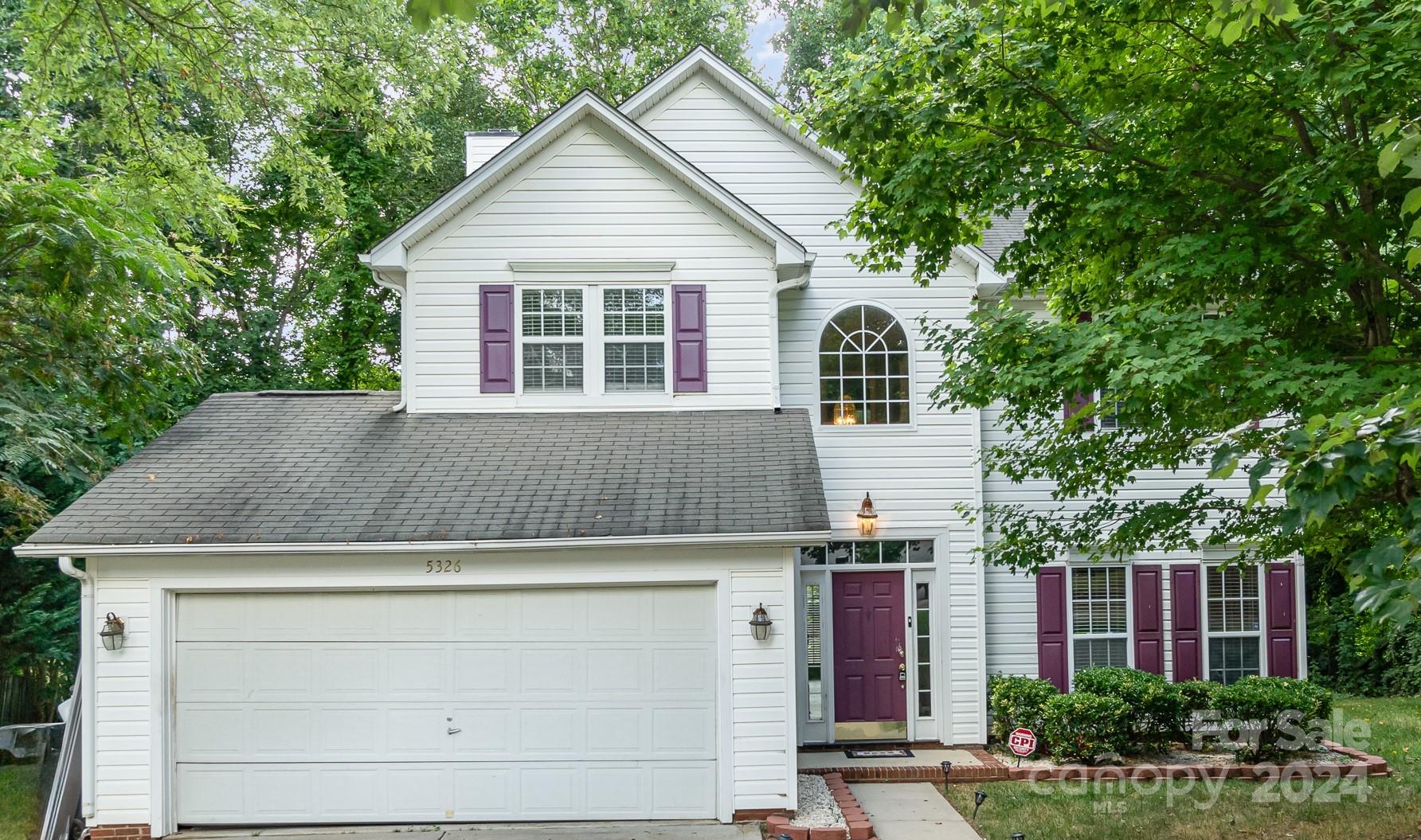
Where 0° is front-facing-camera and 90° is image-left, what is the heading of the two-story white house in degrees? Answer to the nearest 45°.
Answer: approximately 0°

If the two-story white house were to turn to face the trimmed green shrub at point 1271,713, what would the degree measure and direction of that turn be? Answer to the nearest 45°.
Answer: approximately 90° to its left

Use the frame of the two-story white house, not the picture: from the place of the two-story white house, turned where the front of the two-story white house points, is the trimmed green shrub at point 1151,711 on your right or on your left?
on your left

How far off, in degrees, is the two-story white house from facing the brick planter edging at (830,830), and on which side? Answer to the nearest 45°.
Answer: approximately 45° to its left

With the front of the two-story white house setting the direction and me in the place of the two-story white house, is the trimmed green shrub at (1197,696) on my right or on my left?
on my left

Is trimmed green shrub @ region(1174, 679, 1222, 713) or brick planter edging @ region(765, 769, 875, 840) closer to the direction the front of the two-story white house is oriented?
the brick planter edging
